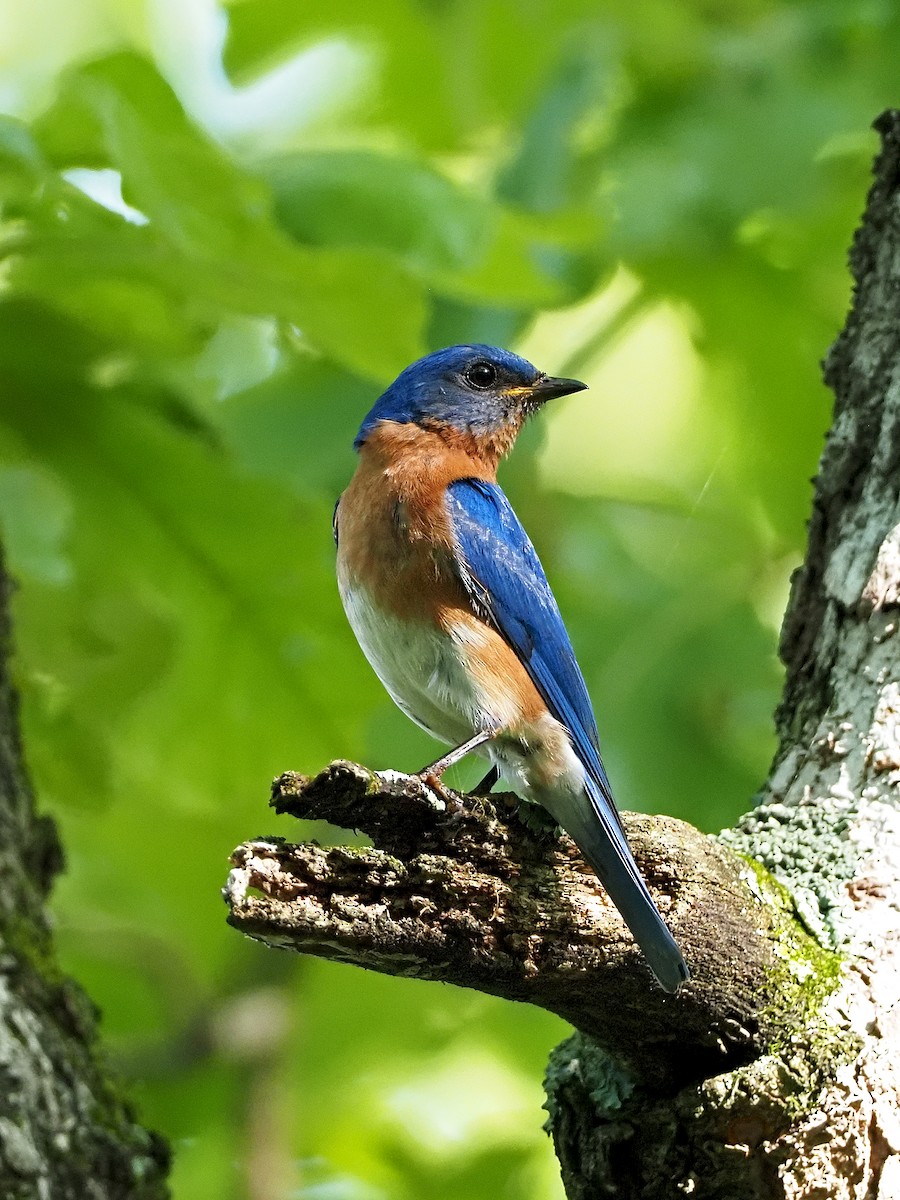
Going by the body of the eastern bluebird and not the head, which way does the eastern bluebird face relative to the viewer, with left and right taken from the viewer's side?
facing the viewer and to the left of the viewer

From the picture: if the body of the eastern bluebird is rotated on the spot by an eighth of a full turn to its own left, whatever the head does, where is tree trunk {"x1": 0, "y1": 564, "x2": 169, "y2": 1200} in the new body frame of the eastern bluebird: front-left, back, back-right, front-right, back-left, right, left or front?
right
